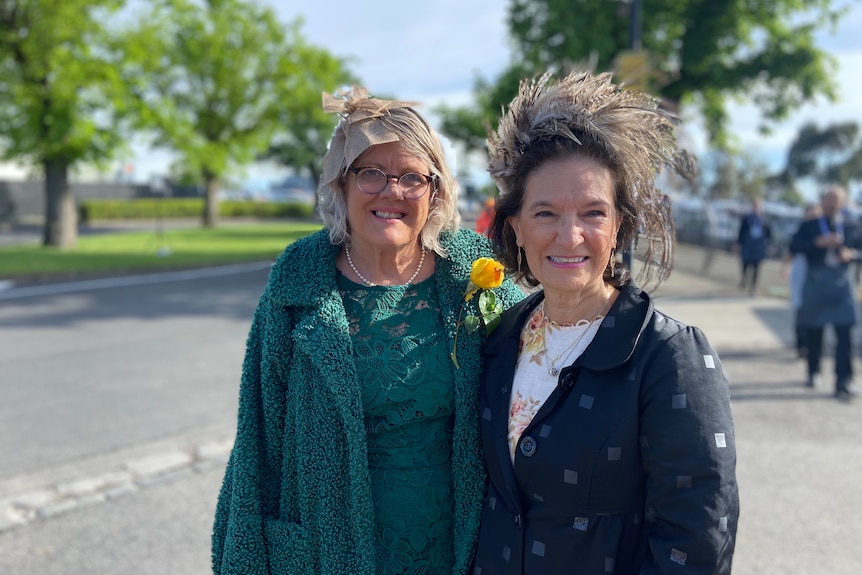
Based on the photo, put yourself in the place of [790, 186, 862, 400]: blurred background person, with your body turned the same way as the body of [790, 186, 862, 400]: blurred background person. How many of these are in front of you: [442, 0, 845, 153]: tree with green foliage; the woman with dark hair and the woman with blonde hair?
2

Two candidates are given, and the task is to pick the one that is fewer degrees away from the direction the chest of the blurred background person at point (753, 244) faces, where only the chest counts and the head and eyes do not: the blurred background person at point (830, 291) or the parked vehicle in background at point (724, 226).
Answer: the blurred background person

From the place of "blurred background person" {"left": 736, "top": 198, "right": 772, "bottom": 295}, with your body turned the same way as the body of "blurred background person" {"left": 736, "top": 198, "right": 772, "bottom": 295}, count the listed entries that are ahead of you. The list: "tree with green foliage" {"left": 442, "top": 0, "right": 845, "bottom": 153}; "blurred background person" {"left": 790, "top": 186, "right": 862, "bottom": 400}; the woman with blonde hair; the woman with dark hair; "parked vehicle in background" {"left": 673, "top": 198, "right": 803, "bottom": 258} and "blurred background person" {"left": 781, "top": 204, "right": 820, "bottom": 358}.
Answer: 4

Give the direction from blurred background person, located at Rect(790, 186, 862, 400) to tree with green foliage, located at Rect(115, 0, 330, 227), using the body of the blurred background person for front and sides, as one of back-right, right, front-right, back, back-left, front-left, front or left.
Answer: back-right

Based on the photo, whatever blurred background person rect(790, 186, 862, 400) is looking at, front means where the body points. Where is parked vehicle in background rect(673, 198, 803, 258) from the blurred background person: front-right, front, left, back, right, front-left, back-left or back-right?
back
